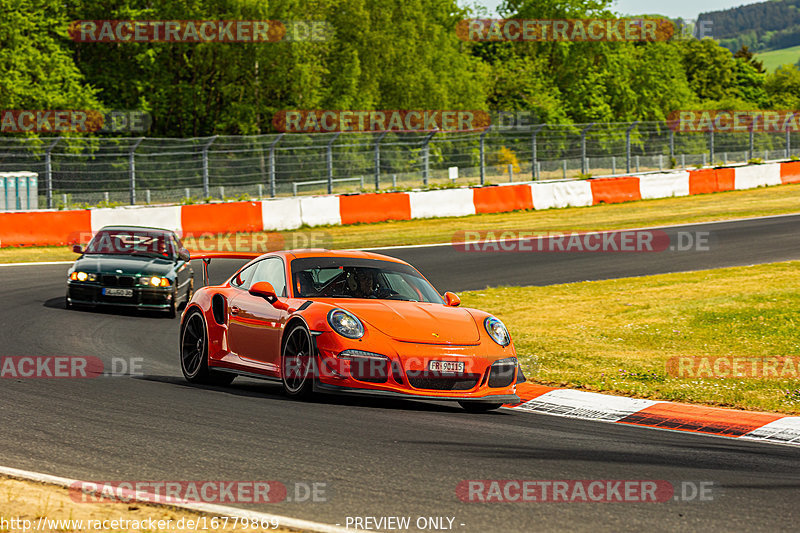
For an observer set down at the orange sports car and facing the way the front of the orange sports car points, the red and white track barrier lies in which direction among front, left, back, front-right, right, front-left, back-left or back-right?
back-left

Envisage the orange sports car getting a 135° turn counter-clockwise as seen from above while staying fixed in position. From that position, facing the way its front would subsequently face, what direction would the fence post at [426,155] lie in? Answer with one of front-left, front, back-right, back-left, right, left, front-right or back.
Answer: front

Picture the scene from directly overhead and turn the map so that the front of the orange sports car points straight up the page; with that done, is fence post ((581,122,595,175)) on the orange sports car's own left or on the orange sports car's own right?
on the orange sports car's own left

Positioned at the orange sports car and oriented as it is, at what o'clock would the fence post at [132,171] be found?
The fence post is roughly at 7 o'clock from the orange sports car.

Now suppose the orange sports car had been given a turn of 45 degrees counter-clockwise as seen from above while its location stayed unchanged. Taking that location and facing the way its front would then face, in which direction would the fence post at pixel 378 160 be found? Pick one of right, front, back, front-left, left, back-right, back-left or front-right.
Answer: left

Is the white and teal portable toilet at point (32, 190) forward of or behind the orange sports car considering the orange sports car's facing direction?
behind

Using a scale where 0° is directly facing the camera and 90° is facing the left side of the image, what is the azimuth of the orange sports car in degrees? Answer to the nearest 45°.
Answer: approximately 315°

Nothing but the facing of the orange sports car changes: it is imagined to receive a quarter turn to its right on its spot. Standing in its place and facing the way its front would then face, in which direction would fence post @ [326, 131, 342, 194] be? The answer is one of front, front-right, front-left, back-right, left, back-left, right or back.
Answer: back-right

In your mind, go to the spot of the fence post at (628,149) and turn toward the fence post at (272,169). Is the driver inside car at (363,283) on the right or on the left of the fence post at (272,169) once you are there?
left

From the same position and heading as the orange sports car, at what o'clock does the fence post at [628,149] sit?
The fence post is roughly at 8 o'clock from the orange sports car.
